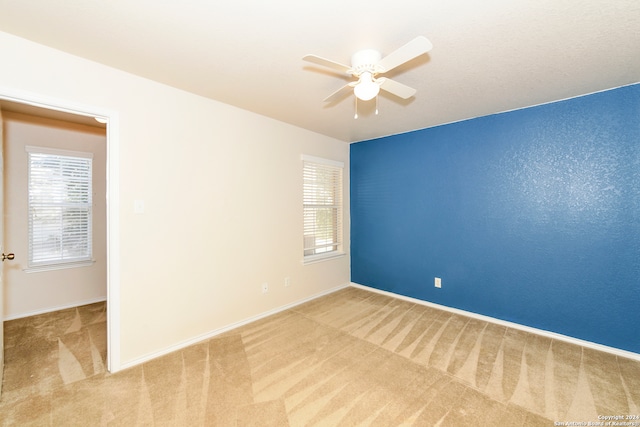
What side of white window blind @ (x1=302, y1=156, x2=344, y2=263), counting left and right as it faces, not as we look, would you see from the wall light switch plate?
right

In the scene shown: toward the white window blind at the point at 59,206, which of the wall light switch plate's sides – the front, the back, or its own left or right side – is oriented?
back

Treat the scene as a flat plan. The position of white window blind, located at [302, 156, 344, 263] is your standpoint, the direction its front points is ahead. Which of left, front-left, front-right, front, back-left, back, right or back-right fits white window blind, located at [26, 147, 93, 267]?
back-right

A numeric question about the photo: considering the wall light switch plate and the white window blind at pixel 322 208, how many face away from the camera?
0

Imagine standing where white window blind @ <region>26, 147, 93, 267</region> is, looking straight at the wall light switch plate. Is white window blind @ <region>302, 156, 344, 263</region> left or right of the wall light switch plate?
left

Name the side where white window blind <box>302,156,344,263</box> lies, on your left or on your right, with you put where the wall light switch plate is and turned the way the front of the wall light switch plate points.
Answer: on your left

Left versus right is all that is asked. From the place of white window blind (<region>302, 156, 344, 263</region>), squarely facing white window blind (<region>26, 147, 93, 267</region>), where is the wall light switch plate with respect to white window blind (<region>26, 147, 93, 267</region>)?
left

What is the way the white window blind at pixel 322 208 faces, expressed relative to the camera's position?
facing the viewer and to the right of the viewer

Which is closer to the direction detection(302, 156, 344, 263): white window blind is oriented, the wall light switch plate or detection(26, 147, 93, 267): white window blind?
the wall light switch plate

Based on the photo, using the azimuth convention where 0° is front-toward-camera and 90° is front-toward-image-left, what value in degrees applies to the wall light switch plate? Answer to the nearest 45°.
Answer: approximately 0°
